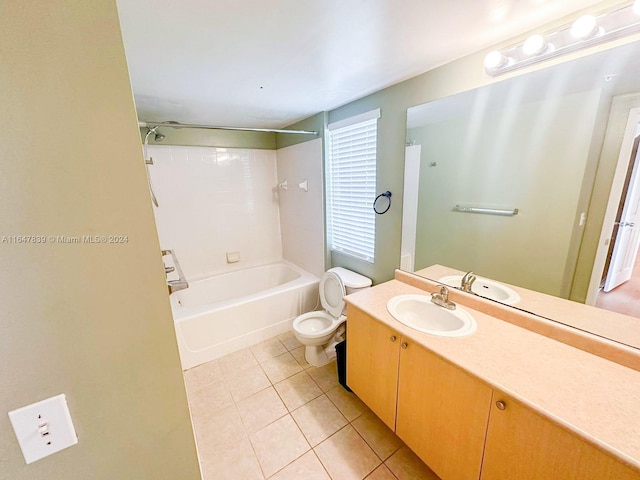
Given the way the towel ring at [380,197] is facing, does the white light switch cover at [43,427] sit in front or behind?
in front

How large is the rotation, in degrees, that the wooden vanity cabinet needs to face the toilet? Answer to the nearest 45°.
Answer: approximately 90° to its right

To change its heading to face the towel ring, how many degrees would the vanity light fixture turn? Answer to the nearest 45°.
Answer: approximately 45° to its right

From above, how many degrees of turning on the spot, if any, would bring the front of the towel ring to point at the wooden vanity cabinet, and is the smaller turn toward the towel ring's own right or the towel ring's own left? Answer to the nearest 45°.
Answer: approximately 45° to the towel ring's own left

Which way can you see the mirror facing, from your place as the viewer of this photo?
facing the viewer and to the left of the viewer

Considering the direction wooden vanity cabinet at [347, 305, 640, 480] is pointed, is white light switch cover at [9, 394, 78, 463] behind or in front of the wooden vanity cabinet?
in front

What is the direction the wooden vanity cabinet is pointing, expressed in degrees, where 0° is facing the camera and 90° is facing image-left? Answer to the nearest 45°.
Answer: approximately 45°

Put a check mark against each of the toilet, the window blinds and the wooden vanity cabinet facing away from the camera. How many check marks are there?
0

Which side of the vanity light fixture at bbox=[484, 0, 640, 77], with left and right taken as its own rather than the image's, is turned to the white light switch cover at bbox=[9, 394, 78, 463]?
front

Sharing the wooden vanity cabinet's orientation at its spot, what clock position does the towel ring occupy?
The towel ring is roughly at 3 o'clock from the wooden vanity cabinet.

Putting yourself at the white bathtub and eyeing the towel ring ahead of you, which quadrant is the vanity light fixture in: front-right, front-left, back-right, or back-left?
front-right

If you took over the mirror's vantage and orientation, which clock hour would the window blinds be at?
The window blinds is roughly at 2 o'clock from the mirror.

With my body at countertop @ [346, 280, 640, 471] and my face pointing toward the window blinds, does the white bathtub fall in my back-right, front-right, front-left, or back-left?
front-left

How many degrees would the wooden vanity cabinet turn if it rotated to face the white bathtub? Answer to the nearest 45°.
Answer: approximately 45° to its right

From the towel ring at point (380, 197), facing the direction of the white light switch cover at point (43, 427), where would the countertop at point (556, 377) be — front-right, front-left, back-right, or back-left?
front-left
